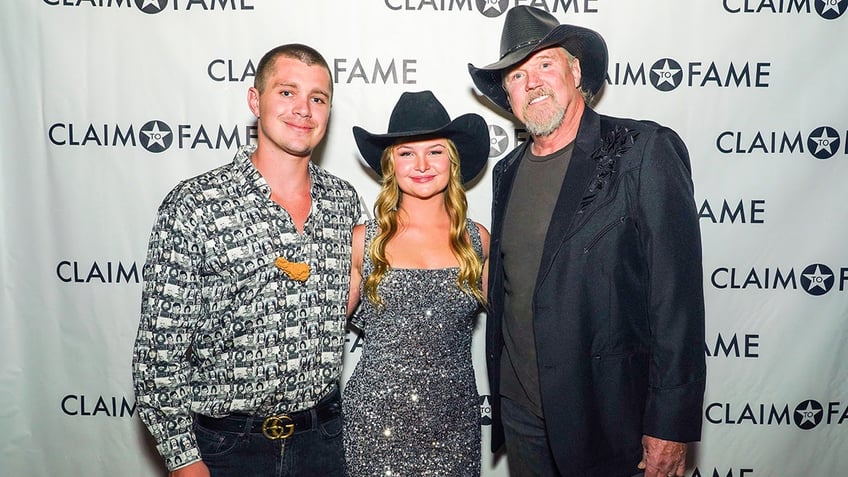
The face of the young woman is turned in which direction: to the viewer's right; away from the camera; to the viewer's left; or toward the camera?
toward the camera

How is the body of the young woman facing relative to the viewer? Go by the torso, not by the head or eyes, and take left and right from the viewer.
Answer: facing the viewer

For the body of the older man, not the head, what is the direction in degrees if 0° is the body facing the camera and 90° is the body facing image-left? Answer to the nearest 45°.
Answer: approximately 45°

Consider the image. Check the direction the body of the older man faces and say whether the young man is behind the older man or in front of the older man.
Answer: in front

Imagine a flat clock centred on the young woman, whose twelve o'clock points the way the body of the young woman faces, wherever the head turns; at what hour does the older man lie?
The older man is roughly at 10 o'clock from the young woman.
